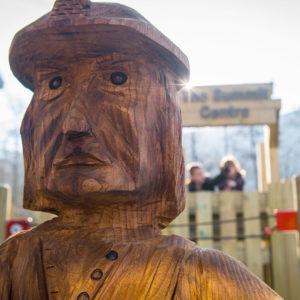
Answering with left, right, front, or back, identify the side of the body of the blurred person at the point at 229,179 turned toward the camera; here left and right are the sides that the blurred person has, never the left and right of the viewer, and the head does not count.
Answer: front

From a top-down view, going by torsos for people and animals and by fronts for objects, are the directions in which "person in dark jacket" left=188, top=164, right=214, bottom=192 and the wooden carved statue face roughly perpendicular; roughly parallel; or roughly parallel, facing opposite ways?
roughly parallel

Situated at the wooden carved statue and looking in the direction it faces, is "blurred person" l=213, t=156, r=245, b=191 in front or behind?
behind

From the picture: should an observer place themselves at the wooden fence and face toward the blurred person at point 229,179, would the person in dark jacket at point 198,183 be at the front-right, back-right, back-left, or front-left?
front-left

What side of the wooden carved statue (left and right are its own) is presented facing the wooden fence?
back

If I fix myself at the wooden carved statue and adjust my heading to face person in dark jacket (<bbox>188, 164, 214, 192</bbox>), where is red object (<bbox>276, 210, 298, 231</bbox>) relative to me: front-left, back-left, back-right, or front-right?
front-right

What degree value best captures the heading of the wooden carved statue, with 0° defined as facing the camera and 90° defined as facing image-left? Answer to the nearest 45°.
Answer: approximately 45°

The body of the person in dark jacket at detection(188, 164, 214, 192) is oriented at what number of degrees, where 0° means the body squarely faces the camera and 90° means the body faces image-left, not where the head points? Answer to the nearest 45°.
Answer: approximately 45°

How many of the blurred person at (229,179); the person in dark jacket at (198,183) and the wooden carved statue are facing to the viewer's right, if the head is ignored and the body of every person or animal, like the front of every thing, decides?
0

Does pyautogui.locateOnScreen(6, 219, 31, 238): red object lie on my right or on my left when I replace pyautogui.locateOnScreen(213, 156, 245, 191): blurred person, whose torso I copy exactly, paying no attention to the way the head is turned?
on my right

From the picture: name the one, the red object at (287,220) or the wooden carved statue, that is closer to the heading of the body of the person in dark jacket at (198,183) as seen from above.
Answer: the wooden carved statue

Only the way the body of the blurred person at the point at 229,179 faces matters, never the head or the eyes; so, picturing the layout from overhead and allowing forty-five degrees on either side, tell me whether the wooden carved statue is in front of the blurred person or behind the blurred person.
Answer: in front
